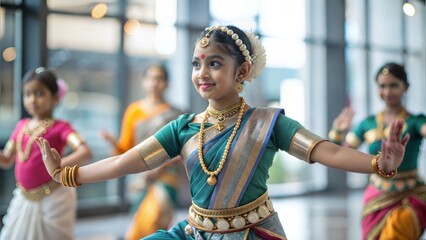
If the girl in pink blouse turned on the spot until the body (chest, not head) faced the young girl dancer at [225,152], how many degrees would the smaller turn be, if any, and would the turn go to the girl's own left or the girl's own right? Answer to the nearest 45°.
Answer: approximately 90° to the girl's own left

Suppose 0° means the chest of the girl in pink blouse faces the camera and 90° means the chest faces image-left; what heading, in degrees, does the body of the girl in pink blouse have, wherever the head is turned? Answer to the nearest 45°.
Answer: approximately 45°
